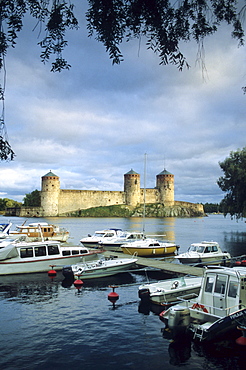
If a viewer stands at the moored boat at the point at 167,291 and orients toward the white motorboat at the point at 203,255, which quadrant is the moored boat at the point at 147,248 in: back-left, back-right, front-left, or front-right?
front-left

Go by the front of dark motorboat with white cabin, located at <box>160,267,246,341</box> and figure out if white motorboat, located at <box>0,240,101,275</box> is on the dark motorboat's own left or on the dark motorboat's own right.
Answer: on the dark motorboat's own left

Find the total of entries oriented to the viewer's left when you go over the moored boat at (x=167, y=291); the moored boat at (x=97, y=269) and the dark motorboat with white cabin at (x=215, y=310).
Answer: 0

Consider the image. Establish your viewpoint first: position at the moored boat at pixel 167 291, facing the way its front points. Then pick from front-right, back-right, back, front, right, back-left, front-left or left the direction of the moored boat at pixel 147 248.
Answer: front-left

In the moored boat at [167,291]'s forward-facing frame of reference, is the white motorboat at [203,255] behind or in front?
in front

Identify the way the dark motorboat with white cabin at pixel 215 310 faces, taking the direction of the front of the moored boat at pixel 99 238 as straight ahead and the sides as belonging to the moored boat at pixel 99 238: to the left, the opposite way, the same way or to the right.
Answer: the opposite way

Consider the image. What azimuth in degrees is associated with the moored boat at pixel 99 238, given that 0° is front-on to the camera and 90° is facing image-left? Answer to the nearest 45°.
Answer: approximately 45°

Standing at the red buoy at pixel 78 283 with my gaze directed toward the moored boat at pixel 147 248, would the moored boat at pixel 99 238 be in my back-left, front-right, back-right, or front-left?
front-left

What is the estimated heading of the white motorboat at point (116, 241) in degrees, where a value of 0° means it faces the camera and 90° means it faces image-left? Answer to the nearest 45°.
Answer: approximately 45°

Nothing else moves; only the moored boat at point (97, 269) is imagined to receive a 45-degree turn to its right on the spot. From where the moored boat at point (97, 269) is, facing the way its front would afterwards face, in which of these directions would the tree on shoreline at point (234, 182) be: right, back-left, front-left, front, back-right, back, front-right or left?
front-left

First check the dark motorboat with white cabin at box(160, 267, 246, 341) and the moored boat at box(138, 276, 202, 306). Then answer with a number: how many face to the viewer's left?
0

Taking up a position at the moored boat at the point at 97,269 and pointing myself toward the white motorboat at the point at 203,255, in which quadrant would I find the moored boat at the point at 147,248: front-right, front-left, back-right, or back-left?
front-left
